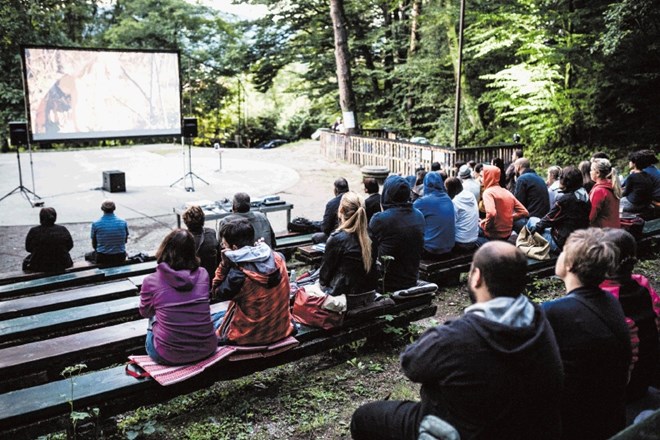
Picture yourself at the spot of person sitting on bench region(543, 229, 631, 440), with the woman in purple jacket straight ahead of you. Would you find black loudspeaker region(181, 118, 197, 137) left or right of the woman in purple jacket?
right

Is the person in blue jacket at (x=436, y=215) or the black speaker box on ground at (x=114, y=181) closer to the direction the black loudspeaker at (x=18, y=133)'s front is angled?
the person in blue jacket

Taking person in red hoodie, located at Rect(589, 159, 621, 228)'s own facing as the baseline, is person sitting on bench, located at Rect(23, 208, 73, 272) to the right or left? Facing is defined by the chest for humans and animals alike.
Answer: on their left

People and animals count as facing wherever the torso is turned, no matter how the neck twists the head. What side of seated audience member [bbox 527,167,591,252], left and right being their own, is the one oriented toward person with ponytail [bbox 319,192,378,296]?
left

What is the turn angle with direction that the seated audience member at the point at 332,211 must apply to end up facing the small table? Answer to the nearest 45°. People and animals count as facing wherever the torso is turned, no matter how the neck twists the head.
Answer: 0° — they already face it

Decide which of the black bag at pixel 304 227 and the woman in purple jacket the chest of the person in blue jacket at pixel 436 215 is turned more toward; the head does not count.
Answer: the black bag

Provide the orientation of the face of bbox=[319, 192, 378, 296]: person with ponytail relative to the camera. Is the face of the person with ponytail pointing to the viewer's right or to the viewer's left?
to the viewer's left

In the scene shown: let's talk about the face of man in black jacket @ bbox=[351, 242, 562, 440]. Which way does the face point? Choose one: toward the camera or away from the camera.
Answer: away from the camera

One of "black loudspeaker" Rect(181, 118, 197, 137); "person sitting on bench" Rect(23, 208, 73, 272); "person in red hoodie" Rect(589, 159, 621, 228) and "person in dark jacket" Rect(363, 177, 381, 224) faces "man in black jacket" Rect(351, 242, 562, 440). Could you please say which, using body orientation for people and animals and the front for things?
the black loudspeaker

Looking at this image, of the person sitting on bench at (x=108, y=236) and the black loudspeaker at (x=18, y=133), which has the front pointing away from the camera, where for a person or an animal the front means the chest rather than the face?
the person sitting on bench

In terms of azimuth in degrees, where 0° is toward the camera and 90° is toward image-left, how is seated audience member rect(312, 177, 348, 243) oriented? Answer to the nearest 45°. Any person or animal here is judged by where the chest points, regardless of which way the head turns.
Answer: approximately 135°

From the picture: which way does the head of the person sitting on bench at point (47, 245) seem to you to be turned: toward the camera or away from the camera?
away from the camera

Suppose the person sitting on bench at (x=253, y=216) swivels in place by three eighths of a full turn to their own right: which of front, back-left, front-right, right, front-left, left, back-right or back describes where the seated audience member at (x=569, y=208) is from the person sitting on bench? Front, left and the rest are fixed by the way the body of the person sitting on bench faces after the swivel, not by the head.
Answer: front

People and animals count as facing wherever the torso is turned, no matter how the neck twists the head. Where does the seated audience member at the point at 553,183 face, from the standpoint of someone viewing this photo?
facing away from the viewer and to the left of the viewer

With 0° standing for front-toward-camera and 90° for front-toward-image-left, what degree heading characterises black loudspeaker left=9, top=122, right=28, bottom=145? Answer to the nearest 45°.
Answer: approximately 0°

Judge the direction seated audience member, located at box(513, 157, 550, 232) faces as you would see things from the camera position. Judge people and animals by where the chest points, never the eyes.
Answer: facing away from the viewer and to the left of the viewer

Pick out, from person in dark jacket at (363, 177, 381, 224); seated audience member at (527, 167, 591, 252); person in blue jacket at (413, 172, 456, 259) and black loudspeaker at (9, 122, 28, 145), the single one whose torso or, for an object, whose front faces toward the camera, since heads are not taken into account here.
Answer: the black loudspeaker

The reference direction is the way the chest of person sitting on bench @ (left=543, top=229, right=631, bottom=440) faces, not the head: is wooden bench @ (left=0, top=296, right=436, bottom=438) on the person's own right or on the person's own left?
on the person's own left
